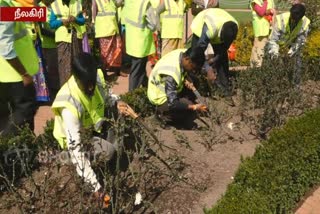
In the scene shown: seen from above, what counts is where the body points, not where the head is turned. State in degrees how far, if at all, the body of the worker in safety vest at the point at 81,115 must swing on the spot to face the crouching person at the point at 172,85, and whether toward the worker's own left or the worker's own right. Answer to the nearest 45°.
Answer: approximately 90° to the worker's own left

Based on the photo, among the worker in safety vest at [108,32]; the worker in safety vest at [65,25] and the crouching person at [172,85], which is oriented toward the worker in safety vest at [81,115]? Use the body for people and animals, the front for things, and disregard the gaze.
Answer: the worker in safety vest at [65,25]

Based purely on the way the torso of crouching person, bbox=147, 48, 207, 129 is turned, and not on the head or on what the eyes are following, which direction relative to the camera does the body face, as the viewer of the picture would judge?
to the viewer's right

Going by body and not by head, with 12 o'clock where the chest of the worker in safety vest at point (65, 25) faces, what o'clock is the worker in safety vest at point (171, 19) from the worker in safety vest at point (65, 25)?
the worker in safety vest at point (171, 19) is roughly at 9 o'clock from the worker in safety vest at point (65, 25).

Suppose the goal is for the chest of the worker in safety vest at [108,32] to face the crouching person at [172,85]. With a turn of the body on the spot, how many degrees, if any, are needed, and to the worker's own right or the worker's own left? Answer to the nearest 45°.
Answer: approximately 45° to the worker's own left

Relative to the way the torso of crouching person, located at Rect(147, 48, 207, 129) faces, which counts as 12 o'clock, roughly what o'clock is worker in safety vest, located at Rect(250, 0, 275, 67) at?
The worker in safety vest is roughly at 10 o'clock from the crouching person.

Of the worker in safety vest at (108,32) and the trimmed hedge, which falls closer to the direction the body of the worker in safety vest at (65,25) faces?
the trimmed hedge

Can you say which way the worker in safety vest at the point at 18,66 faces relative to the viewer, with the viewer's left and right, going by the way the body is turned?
facing to the right of the viewer
